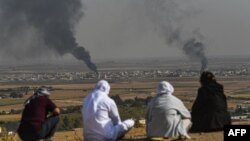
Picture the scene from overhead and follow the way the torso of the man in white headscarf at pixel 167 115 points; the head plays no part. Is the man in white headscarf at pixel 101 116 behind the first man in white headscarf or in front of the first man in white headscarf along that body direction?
behind

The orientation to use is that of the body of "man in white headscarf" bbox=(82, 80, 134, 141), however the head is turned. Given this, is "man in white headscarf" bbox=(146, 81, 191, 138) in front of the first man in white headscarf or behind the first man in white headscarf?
in front

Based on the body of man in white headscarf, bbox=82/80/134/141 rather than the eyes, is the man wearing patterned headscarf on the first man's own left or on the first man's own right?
on the first man's own left

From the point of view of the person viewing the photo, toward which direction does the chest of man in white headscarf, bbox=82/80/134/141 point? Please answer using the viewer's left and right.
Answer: facing away from the viewer and to the right of the viewer

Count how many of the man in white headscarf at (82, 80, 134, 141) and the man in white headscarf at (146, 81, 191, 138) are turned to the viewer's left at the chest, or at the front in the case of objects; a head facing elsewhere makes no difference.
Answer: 0

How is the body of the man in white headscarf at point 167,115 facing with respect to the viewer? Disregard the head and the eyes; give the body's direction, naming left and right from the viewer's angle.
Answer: facing away from the viewer and to the right of the viewer

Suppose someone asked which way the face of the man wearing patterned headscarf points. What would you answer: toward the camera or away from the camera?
away from the camera

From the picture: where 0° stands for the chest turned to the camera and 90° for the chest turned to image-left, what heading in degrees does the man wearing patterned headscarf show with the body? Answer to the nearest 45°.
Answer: approximately 225°

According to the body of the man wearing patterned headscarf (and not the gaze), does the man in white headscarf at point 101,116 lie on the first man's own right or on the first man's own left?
on the first man's own right

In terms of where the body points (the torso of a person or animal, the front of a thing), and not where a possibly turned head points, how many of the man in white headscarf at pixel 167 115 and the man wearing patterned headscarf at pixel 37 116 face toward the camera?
0
